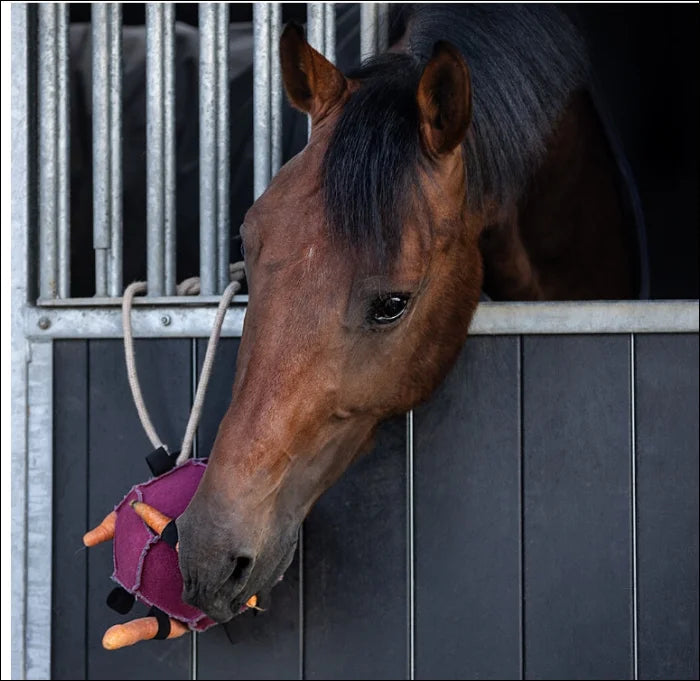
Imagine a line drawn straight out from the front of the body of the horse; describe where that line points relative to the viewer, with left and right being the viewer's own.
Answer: facing the viewer and to the left of the viewer
